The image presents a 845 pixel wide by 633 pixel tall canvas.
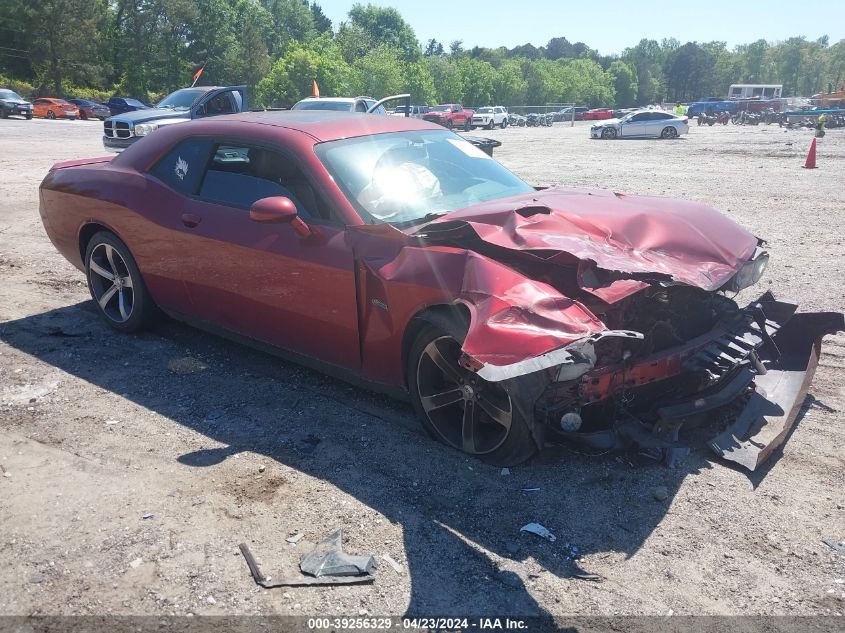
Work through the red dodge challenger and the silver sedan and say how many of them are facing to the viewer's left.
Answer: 1

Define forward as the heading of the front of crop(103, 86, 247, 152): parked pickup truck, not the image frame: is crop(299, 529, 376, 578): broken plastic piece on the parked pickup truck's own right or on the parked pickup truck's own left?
on the parked pickup truck's own left

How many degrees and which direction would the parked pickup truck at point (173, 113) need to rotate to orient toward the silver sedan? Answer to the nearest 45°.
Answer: approximately 180°

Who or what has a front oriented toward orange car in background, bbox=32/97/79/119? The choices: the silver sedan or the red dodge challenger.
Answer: the silver sedan

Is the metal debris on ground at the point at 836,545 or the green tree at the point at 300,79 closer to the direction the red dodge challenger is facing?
the metal debris on ground

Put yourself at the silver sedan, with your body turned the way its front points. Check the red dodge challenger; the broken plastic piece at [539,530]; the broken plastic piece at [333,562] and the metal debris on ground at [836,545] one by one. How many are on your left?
4

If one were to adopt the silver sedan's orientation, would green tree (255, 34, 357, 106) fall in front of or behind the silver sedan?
in front

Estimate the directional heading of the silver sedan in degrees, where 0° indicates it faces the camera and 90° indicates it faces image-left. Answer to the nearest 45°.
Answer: approximately 90°

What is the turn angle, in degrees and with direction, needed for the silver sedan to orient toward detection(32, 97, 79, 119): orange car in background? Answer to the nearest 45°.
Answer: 0° — it already faces it

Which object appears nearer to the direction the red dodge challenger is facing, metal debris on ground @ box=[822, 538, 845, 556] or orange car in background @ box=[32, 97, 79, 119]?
the metal debris on ground

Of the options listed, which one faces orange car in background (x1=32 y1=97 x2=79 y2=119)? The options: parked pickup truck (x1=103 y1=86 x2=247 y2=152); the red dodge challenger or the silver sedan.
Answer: the silver sedan
